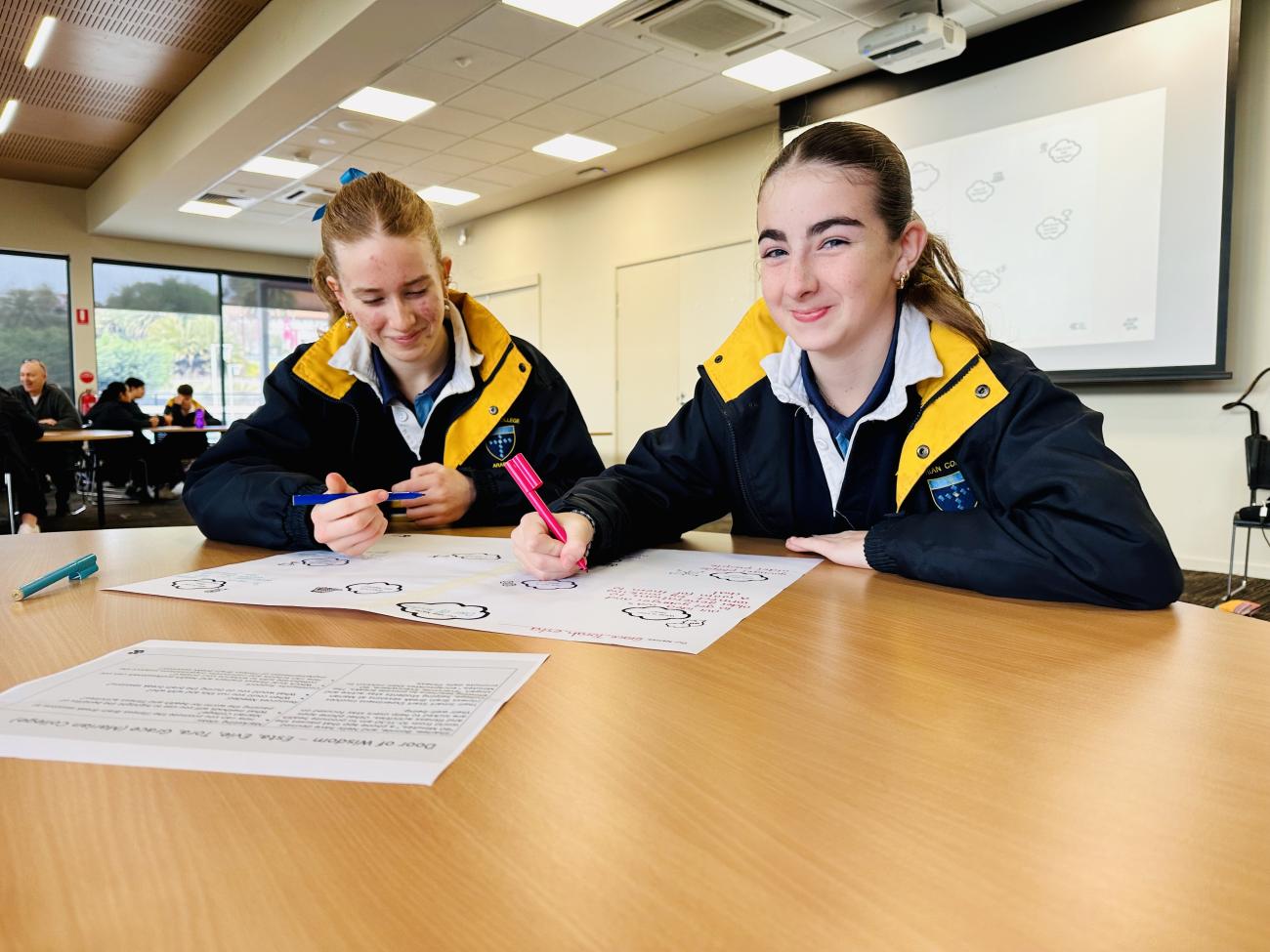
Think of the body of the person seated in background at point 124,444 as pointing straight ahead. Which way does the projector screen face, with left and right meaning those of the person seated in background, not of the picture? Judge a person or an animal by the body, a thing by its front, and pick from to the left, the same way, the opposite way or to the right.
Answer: the opposite way

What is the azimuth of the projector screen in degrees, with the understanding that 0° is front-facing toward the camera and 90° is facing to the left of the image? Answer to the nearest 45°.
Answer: approximately 45°
